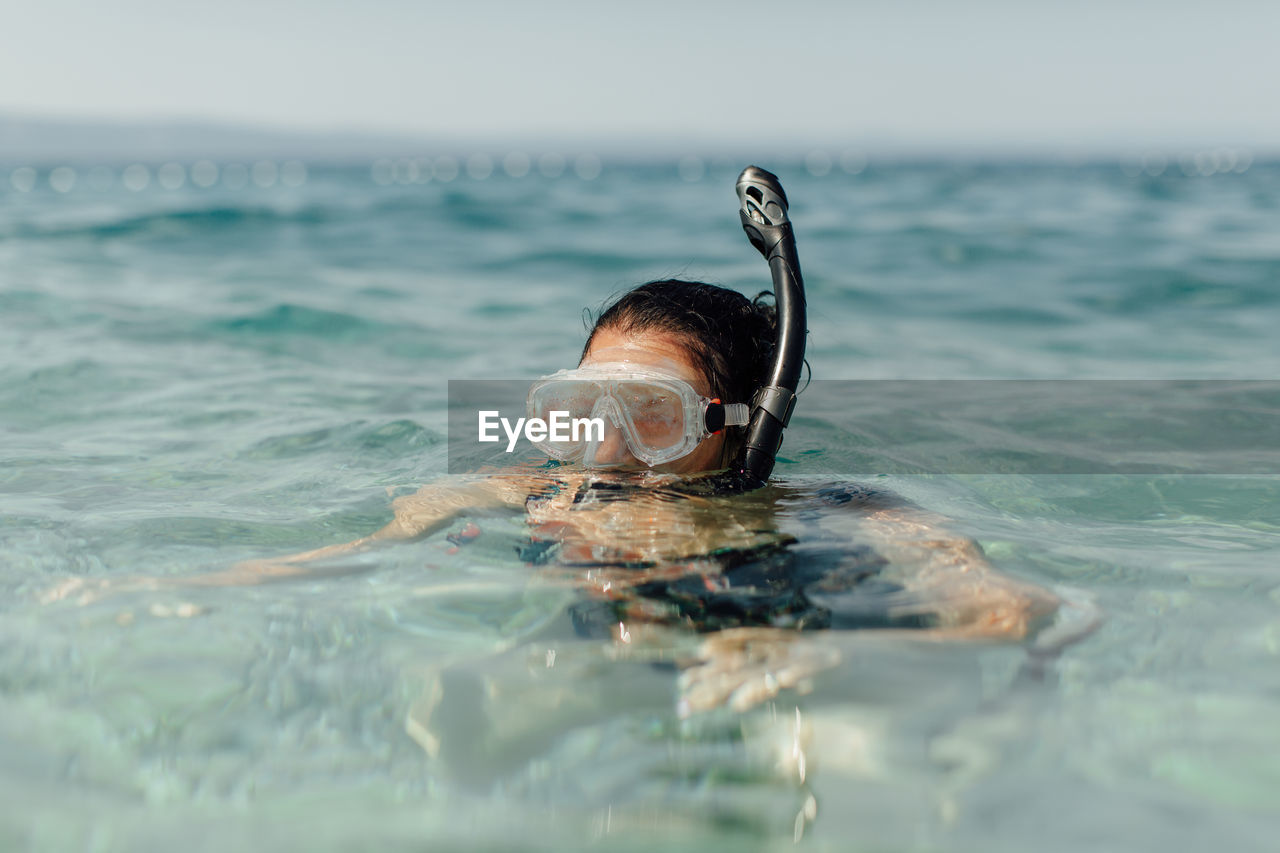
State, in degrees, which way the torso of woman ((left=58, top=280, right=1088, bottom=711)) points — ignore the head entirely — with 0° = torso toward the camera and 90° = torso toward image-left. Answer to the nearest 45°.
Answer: approximately 45°
